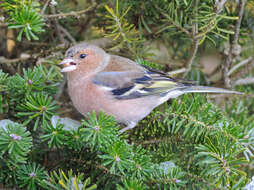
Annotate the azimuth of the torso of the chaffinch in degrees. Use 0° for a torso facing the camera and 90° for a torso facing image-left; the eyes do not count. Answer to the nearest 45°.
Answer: approximately 90°
